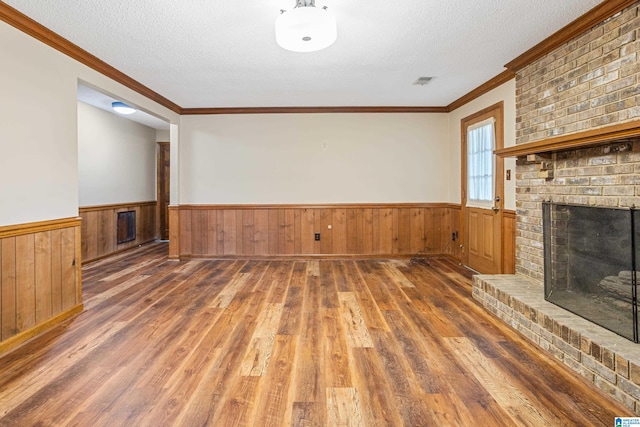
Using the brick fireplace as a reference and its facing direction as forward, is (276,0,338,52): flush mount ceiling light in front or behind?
in front

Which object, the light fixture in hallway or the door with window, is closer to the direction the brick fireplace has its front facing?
the light fixture in hallway

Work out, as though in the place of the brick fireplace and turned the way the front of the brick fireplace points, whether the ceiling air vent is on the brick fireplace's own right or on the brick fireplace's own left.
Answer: on the brick fireplace's own right

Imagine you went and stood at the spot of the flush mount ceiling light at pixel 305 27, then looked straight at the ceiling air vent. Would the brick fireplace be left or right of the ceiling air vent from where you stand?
right

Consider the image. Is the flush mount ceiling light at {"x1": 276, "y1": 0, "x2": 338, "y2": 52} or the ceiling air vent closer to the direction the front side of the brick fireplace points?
the flush mount ceiling light

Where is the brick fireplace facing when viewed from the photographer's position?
facing the viewer and to the left of the viewer

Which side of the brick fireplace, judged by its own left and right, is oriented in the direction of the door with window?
right

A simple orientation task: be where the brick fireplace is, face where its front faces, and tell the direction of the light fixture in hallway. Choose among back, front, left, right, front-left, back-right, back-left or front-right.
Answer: front-right

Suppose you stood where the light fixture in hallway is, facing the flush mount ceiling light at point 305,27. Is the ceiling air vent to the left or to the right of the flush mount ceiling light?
left
